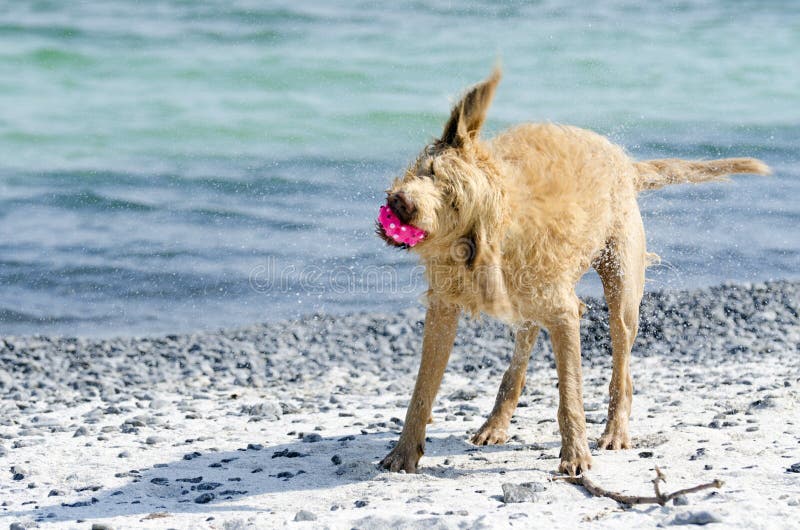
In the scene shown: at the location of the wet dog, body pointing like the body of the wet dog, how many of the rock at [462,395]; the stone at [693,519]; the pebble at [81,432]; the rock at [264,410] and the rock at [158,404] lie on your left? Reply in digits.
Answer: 1

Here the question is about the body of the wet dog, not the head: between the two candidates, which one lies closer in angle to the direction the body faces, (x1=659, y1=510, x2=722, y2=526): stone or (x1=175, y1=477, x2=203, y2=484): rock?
the rock

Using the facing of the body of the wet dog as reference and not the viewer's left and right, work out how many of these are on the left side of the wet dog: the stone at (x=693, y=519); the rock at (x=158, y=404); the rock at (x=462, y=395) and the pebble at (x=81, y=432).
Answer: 1

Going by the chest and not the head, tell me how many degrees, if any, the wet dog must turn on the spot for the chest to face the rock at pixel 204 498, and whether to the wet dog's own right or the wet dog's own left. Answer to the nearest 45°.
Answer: approximately 45° to the wet dog's own right

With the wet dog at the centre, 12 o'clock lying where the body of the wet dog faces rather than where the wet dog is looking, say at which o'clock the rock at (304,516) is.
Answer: The rock is roughly at 12 o'clock from the wet dog.

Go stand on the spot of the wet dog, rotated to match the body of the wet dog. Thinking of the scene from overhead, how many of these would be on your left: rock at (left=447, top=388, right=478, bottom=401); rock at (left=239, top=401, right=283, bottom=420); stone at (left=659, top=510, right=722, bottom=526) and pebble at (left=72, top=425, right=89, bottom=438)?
1

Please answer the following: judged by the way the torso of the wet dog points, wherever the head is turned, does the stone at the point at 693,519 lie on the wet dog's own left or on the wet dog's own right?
on the wet dog's own left

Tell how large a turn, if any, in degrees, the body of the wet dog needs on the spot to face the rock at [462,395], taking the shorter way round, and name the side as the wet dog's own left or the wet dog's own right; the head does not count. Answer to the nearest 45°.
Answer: approximately 135° to the wet dog's own right

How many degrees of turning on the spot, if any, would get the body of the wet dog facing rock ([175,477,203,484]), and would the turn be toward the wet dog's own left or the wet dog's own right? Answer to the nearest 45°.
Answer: approximately 45° to the wet dog's own right
